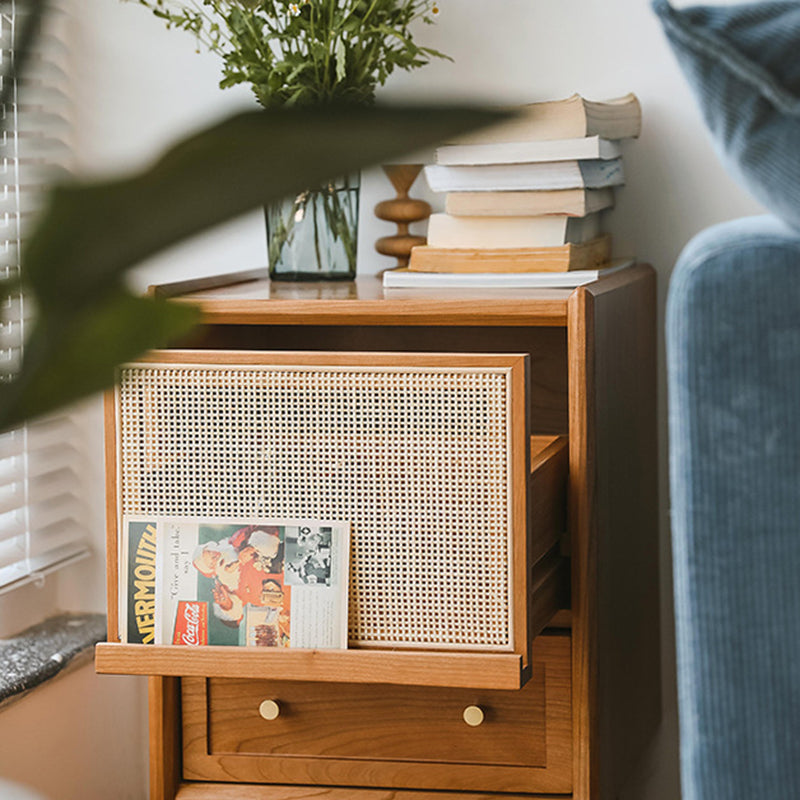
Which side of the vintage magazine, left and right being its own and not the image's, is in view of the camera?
front

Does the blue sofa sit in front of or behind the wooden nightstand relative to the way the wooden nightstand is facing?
in front

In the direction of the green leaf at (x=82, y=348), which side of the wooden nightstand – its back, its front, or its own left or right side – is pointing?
front

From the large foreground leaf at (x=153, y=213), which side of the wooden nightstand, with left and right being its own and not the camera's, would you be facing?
front

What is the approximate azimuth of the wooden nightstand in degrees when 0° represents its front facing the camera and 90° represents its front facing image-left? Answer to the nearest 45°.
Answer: approximately 0°

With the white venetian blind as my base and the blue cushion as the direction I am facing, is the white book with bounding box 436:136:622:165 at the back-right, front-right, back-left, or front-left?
front-left

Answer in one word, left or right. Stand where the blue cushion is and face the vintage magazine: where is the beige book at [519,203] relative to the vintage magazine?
right
